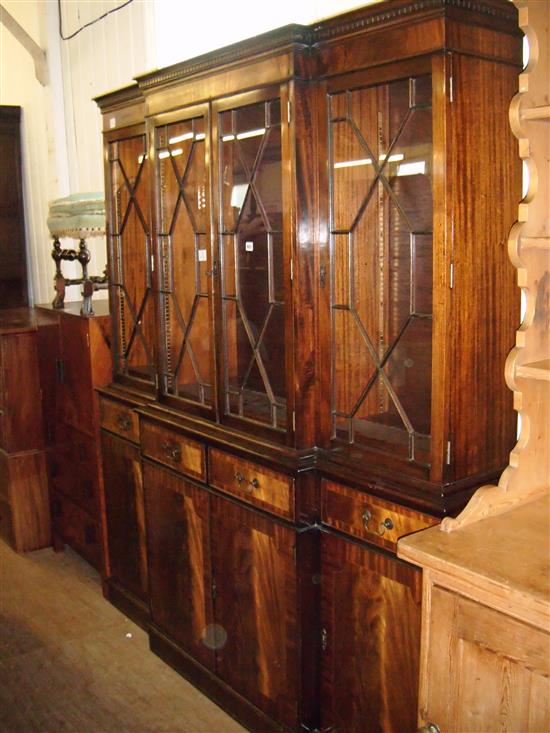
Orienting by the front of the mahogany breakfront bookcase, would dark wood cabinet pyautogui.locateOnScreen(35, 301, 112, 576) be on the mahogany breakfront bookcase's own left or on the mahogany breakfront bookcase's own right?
on the mahogany breakfront bookcase's own right

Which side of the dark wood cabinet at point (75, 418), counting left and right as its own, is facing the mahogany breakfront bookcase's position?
left

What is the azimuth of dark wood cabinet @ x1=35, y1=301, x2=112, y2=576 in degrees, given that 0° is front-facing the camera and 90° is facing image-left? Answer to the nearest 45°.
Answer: approximately 45°

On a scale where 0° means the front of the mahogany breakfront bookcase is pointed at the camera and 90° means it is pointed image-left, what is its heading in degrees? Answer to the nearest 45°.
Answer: approximately 45°
